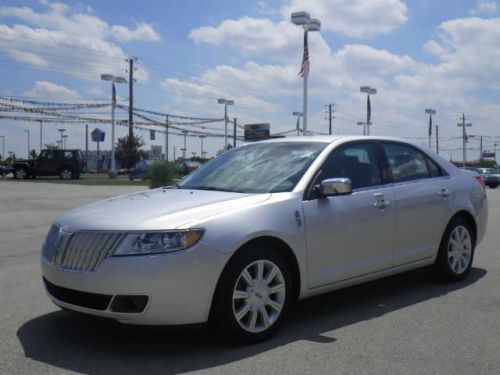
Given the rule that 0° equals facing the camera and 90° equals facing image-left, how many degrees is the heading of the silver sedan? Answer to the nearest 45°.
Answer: approximately 45°

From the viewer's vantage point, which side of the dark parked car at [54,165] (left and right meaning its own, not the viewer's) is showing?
left

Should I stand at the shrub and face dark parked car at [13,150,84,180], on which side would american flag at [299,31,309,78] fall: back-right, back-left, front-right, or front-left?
back-right

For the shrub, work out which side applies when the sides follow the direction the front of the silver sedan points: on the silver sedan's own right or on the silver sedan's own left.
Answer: on the silver sedan's own right

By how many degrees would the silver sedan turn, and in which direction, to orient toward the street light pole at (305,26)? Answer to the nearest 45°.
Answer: approximately 135° to its right

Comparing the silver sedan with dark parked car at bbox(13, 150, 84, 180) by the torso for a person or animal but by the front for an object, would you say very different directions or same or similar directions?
same or similar directions

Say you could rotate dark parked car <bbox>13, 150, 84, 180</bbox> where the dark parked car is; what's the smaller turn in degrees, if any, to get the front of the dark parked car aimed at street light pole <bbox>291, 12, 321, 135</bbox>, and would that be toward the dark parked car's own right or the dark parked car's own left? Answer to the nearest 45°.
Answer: approximately 135° to the dark parked car's own left

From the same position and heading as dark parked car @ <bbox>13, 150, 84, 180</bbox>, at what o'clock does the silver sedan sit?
The silver sedan is roughly at 9 o'clock from the dark parked car.

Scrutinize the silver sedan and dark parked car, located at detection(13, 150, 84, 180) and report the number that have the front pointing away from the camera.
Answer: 0

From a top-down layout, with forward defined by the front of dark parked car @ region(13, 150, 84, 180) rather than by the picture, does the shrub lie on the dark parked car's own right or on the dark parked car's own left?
on the dark parked car's own left
